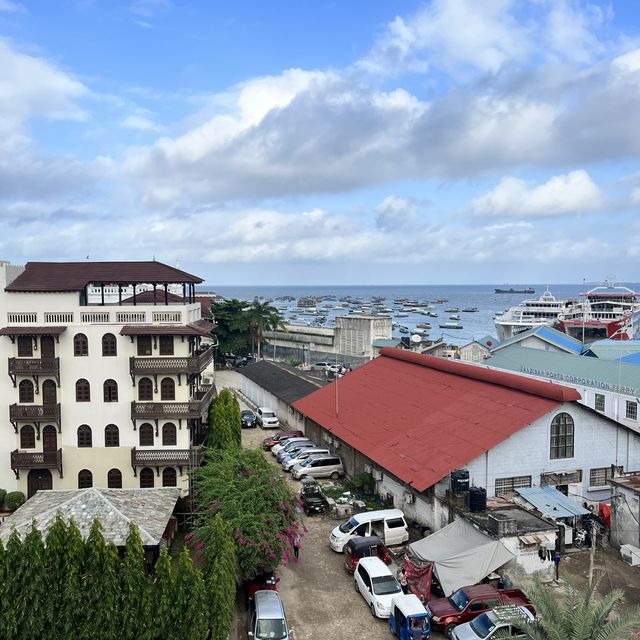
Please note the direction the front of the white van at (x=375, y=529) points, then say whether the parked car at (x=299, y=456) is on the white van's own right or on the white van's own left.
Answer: on the white van's own right

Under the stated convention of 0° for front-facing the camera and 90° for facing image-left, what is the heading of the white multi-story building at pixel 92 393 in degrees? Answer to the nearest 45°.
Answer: approximately 0°

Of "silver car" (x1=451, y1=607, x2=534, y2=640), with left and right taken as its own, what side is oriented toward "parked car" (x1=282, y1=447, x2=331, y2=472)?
right

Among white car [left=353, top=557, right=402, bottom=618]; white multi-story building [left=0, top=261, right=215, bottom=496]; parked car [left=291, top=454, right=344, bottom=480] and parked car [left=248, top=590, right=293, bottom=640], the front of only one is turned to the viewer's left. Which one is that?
parked car [left=291, top=454, right=344, bottom=480]

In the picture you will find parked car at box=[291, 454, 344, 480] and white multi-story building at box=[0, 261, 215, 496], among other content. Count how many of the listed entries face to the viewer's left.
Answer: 1

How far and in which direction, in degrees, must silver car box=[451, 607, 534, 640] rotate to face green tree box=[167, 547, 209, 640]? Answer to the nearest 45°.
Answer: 0° — it already faces it
